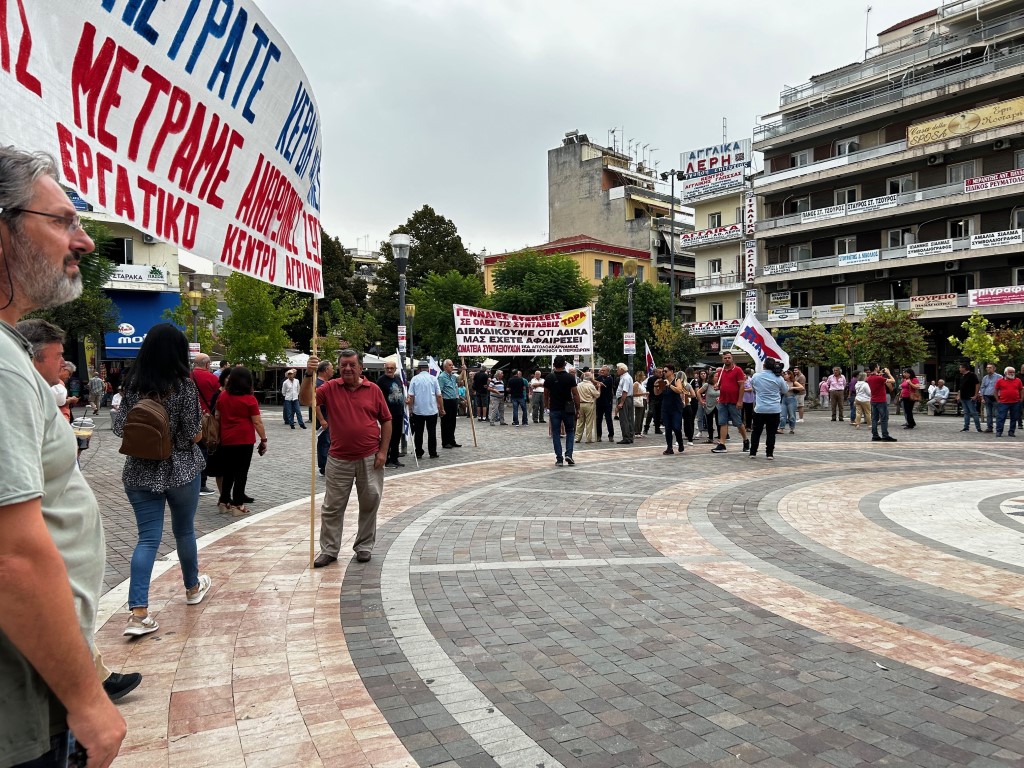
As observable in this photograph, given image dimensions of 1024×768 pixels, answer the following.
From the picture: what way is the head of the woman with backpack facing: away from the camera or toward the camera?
away from the camera

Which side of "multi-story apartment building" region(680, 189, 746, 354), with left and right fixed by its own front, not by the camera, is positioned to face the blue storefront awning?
front

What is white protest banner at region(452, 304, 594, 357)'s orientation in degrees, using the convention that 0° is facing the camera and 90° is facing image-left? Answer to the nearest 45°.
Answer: approximately 0°

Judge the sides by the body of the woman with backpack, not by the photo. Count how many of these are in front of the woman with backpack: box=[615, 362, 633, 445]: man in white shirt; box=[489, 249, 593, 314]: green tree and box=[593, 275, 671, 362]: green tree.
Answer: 3

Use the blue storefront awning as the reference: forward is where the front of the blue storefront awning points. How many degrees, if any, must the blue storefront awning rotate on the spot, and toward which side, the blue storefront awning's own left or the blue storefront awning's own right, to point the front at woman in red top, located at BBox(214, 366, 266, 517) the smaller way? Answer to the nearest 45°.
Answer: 0° — it already faces them

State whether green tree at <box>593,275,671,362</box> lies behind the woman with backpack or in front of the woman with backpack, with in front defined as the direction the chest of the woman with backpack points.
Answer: in front

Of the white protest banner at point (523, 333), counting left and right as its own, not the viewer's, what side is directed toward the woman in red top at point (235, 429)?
front

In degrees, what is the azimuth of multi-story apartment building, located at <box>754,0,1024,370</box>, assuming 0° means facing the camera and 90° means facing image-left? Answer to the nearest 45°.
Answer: approximately 45°

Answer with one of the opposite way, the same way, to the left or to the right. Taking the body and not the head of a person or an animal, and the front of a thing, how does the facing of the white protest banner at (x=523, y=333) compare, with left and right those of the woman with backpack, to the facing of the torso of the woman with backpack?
the opposite way
